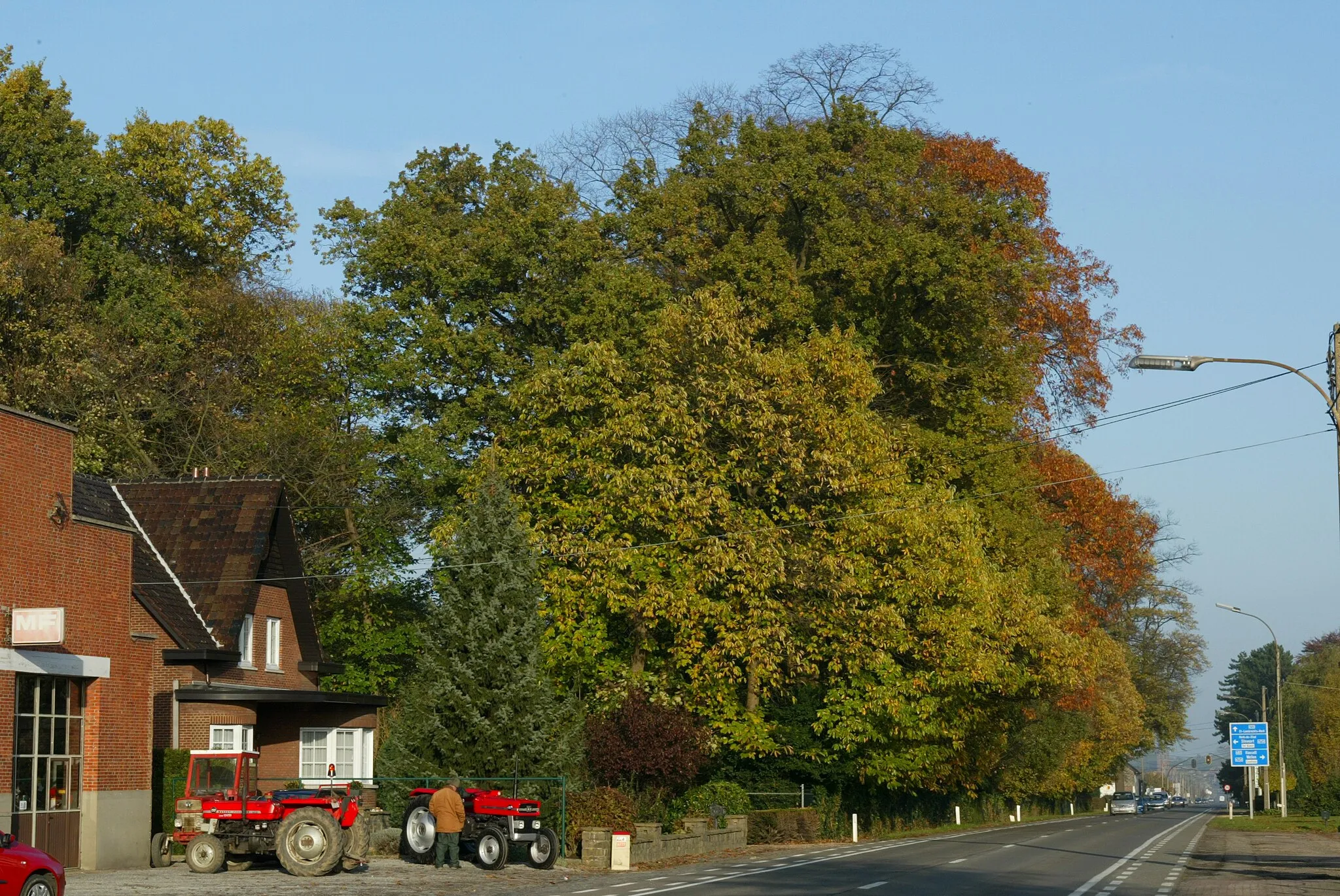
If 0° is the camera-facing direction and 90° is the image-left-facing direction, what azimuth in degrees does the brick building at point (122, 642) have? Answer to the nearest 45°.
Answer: approximately 315°

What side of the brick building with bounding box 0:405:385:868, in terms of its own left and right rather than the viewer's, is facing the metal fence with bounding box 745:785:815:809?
left

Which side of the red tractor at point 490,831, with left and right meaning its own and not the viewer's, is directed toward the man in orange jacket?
right

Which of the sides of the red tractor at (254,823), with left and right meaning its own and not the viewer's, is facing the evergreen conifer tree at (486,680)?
right

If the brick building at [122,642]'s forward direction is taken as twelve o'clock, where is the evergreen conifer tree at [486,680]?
The evergreen conifer tree is roughly at 9 o'clock from the brick building.

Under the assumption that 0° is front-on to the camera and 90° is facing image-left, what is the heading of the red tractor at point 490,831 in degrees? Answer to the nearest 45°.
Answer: approximately 315°

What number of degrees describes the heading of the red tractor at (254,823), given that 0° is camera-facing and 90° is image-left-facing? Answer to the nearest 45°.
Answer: approximately 45°

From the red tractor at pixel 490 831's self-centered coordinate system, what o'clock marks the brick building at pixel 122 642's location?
The brick building is roughly at 4 o'clock from the red tractor.
